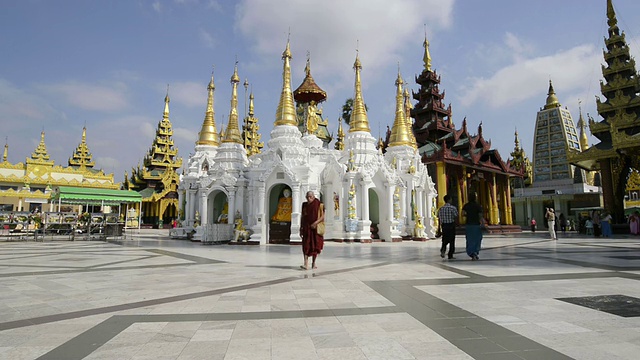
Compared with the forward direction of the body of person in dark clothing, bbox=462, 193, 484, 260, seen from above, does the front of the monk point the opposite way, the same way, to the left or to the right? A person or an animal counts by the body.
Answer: the opposite way

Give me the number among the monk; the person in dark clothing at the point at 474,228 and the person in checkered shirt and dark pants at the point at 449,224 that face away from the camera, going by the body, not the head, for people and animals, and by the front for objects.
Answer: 2

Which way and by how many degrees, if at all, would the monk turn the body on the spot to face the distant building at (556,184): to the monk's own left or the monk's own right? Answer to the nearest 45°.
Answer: approximately 180°

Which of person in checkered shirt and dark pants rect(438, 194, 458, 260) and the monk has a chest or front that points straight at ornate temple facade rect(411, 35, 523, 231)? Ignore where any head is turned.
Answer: the person in checkered shirt and dark pants

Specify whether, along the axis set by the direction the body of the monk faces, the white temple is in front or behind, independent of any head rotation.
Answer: behind

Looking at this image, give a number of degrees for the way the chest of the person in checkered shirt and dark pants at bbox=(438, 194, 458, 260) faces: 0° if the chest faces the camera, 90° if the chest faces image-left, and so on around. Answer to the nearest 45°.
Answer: approximately 180°

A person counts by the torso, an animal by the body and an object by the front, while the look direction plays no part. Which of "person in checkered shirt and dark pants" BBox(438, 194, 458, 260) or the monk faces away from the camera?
the person in checkered shirt and dark pants

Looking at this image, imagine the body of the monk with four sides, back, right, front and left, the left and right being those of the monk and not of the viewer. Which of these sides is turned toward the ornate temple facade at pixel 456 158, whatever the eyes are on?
back

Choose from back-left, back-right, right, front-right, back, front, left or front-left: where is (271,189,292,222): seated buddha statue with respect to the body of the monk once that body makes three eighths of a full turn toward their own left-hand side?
left

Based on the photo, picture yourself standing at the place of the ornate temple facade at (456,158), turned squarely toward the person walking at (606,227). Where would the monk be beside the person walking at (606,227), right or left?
right

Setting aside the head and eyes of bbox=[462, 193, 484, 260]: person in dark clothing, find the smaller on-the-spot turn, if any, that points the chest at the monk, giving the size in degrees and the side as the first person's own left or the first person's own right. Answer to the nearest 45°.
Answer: approximately 135° to the first person's own left

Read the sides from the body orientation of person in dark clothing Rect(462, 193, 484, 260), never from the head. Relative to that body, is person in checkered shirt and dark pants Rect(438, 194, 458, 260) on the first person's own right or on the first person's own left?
on the first person's own left

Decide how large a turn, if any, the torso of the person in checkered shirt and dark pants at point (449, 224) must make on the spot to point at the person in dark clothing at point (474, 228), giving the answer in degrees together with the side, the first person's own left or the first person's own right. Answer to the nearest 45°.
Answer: approximately 90° to the first person's own right

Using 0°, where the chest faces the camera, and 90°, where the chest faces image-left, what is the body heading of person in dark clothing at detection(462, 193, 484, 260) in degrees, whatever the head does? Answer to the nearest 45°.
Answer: approximately 180°

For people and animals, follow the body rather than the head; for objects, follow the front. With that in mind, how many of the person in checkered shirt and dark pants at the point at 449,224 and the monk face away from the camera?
1

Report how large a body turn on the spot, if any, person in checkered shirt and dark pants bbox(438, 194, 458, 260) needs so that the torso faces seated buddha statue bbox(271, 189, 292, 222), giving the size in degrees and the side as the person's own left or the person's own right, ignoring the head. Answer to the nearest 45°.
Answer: approximately 45° to the person's own left
